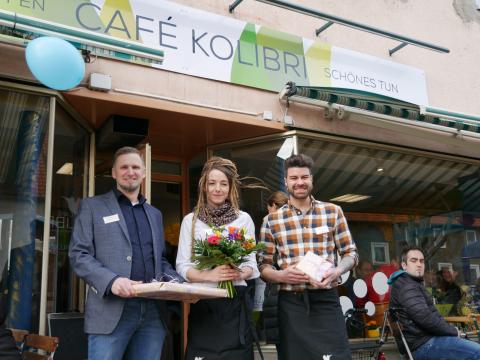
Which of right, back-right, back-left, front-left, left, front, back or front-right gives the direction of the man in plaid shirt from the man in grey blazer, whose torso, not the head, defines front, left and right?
front-left

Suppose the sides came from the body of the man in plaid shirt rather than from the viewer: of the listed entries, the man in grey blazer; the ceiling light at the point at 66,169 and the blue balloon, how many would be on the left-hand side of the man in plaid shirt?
0

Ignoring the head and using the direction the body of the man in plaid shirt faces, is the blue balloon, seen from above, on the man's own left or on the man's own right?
on the man's own right

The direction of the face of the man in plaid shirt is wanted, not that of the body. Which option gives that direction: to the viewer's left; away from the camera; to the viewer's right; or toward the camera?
toward the camera

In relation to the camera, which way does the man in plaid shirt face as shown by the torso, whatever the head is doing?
toward the camera

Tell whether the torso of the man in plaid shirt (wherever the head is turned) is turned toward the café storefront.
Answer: no

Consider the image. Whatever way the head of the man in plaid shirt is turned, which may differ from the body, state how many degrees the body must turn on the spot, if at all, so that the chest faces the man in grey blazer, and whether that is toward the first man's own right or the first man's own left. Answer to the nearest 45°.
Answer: approximately 90° to the first man's own right

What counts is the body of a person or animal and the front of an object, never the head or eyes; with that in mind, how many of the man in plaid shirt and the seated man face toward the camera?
1

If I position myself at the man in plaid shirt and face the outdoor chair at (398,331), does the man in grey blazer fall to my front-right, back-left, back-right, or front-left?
back-left

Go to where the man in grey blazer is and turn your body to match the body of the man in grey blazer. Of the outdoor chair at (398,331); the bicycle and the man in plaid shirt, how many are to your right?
0

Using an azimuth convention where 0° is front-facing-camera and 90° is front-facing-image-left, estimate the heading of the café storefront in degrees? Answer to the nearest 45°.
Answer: approximately 315°

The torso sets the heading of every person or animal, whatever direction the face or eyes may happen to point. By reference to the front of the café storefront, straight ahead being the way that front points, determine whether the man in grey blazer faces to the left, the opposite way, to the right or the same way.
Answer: the same way

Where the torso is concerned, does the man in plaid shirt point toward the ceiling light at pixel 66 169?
no

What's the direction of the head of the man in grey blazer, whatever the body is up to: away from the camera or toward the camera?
toward the camera
